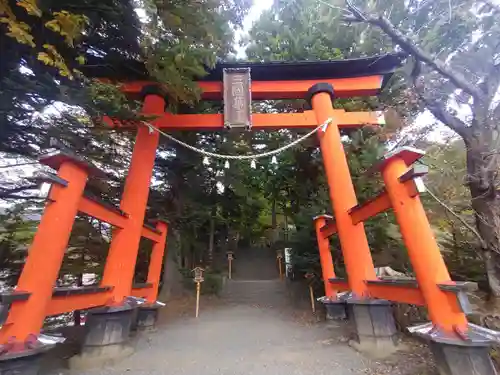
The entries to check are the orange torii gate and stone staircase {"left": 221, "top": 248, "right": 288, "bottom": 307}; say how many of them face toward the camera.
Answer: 2

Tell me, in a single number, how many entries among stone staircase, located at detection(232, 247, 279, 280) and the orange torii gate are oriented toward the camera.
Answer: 2

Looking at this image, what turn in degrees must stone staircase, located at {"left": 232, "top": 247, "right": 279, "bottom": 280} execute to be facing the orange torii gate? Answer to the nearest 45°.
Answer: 0° — it already faces it

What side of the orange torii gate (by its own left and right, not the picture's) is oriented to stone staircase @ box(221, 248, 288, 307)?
back

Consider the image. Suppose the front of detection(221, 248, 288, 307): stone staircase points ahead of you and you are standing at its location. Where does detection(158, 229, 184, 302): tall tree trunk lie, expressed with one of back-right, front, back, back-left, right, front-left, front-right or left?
front-right

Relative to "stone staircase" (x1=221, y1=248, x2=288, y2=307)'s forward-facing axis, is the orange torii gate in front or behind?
in front

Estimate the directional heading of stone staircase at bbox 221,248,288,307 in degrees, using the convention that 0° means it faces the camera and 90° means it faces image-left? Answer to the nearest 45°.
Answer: approximately 0°

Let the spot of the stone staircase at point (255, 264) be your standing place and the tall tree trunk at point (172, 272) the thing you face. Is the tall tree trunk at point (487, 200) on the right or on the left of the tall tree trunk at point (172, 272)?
left
